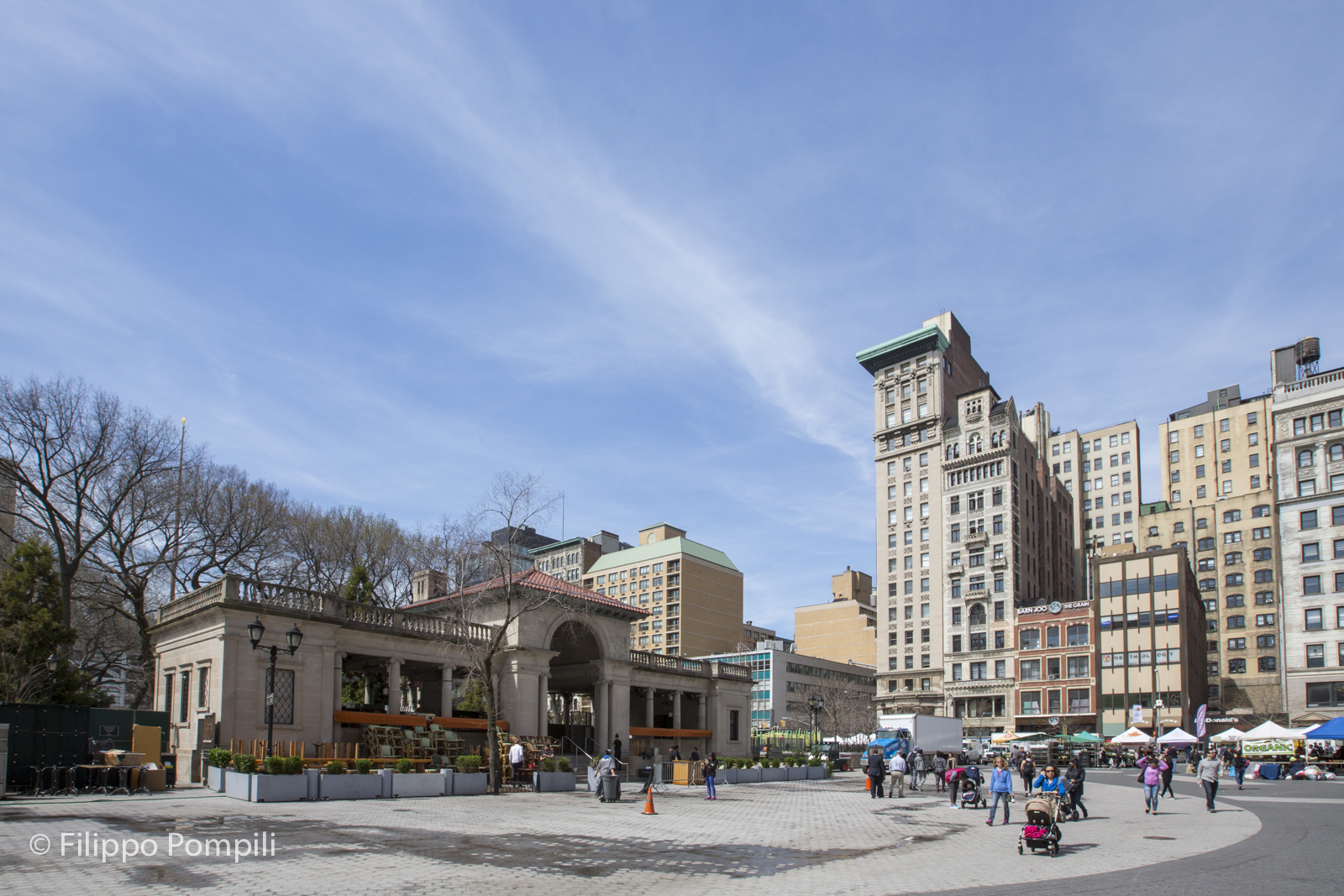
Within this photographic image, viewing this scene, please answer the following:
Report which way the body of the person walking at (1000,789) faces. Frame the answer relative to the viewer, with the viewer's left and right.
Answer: facing the viewer

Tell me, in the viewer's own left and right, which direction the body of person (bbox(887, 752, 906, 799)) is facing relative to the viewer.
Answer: facing away from the viewer

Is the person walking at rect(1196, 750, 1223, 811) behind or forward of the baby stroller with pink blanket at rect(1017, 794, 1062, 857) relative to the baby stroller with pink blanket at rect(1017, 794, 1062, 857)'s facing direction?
behind

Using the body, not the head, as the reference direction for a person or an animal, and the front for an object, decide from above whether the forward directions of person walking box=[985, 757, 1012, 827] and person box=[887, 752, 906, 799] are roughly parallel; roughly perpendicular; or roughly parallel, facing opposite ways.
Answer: roughly parallel, facing opposite ways

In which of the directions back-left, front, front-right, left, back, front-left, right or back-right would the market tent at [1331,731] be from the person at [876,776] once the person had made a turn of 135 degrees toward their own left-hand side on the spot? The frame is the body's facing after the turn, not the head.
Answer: back

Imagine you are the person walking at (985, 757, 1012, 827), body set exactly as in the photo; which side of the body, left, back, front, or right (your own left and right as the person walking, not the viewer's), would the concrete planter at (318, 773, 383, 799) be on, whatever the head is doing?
right

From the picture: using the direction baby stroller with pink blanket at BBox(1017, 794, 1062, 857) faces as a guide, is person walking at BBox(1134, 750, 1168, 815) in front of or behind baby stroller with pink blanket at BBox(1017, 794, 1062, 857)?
behind

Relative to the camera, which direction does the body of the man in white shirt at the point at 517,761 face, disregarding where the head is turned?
away from the camera

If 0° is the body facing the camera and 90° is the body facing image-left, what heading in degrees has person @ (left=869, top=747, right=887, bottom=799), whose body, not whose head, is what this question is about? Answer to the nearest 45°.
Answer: approximately 180°

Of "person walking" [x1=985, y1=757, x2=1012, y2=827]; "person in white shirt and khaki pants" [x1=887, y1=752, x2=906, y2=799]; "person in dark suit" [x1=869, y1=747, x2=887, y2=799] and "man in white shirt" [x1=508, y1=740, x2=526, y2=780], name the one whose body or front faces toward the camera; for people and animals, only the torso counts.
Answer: "person walking" [x1=985, y1=757, x2=1012, y2=827]

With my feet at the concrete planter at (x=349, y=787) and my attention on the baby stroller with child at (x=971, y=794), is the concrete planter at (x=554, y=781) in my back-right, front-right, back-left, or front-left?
front-left

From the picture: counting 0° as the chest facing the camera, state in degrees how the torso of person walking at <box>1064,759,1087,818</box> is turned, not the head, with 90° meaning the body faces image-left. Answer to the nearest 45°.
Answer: approximately 45°

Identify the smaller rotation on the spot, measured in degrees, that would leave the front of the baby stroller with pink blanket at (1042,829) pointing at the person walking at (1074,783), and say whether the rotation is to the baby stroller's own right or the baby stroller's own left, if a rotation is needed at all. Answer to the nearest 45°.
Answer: approximately 135° to the baby stroller's own right

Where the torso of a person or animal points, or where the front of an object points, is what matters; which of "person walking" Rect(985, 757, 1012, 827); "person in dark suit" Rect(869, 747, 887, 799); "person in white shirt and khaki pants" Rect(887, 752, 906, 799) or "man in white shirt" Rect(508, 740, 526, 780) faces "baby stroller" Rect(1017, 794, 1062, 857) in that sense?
"person walking" Rect(985, 757, 1012, 827)
